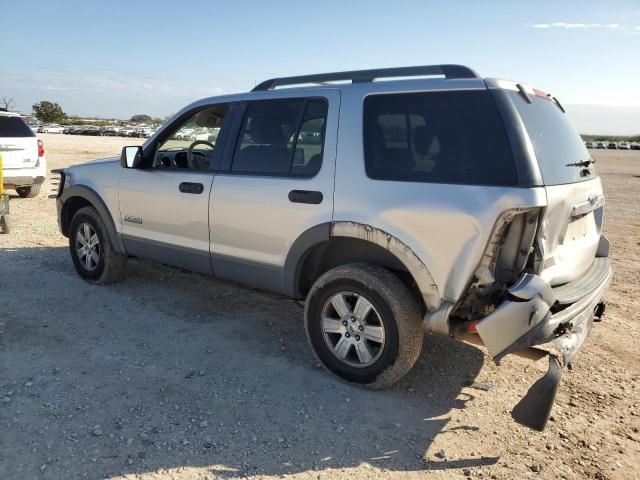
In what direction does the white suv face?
away from the camera

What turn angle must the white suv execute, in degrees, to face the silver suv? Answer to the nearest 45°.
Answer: approximately 180°

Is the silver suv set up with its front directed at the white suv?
yes

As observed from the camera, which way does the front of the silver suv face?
facing away from the viewer and to the left of the viewer

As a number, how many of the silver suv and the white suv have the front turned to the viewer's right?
0
